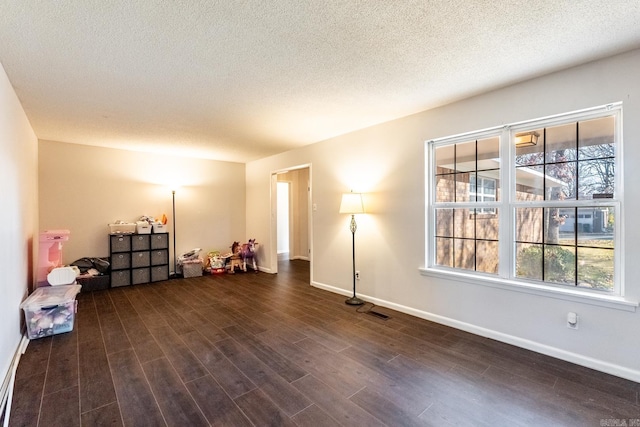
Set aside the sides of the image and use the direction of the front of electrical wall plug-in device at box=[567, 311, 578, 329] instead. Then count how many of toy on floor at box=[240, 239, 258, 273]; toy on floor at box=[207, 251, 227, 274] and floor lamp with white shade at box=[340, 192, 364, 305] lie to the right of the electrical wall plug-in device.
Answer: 3

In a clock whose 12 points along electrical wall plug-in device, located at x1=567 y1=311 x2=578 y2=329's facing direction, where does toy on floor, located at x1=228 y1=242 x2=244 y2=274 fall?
The toy on floor is roughly at 3 o'clock from the electrical wall plug-in device.

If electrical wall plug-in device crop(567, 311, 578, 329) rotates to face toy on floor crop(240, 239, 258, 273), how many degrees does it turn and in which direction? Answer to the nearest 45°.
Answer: approximately 90° to its right

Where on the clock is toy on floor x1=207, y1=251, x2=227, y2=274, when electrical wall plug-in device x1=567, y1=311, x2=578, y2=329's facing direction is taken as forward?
The toy on floor is roughly at 3 o'clock from the electrical wall plug-in device.

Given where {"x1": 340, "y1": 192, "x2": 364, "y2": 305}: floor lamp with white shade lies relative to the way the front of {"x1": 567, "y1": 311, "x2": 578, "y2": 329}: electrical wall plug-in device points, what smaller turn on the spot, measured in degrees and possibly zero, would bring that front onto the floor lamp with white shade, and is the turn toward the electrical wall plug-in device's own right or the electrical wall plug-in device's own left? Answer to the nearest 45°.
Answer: approximately 90° to the electrical wall plug-in device's own right

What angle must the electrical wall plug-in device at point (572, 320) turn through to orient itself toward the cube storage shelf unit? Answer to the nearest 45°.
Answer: approximately 90° to its right
